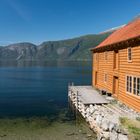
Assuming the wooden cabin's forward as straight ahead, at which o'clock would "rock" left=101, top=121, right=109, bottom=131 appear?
The rock is roughly at 11 o'clock from the wooden cabin.

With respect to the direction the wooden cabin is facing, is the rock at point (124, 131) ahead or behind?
ahead

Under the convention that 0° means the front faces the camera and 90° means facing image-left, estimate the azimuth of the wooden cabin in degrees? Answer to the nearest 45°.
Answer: approximately 45°

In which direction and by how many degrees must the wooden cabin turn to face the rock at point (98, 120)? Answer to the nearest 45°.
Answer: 0° — it already faces it

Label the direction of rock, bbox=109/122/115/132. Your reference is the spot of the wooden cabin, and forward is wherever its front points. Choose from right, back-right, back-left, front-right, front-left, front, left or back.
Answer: front-left

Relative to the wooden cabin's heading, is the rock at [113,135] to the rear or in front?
in front
